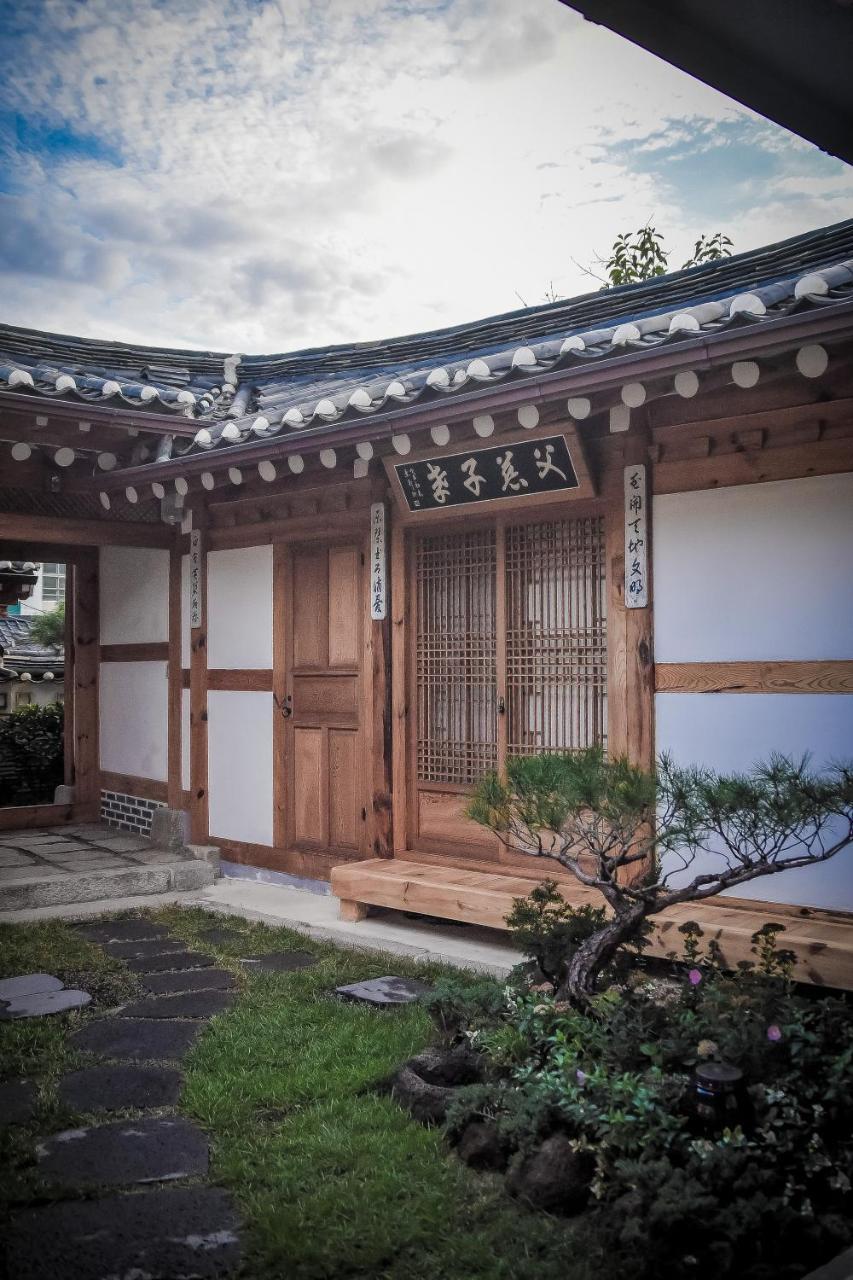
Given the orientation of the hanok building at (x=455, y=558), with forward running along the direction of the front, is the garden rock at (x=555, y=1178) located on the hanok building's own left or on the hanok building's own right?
on the hanok building's own left

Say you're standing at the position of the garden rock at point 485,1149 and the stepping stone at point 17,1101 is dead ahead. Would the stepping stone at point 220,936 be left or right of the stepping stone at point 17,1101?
right

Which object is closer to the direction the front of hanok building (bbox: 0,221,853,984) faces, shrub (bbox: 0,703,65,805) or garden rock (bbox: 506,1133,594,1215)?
the garden rock

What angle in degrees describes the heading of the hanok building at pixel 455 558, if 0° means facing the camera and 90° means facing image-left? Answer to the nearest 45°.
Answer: approximately 45°

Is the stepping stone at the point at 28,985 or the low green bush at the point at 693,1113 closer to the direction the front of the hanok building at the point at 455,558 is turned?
the stepping stone

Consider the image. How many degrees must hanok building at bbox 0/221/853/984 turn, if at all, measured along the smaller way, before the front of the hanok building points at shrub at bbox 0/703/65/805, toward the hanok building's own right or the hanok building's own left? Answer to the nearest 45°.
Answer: approximately 90° to the hanok building's own right

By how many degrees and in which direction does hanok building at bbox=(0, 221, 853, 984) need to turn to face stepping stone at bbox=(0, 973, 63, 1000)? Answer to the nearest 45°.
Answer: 0° — it already faces it
